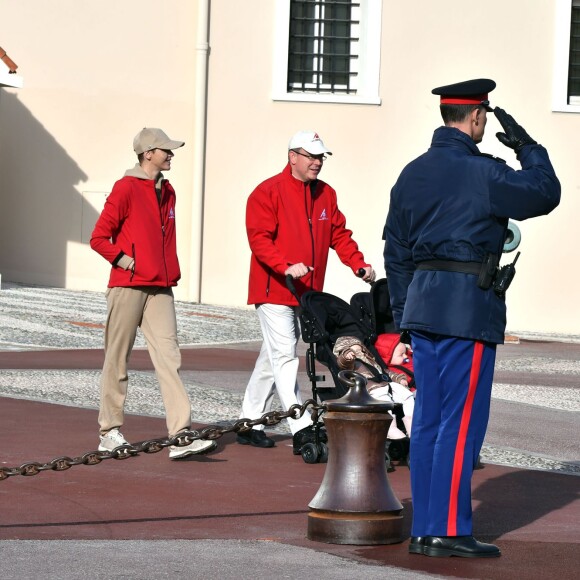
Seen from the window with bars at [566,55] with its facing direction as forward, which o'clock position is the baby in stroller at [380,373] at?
The baby in stroller is roughly at 12 o'clock from the window with bars.

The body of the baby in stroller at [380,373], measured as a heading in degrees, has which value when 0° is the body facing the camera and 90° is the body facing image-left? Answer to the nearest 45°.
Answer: approximately 315°

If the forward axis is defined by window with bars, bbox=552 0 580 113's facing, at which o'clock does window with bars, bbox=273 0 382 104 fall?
window with bars, bbox=273 0 382 104 is roughly at 3 o'clock from window with bars, bbox=552 0 580 113.

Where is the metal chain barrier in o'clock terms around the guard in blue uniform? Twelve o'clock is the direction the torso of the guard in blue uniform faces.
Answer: The metal chain barrier is roughly at 8 o'clock from the guard in blue uniform.

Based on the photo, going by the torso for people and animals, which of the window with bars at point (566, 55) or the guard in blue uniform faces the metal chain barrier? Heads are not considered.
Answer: the window with bars

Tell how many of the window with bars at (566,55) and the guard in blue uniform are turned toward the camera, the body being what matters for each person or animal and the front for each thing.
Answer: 1

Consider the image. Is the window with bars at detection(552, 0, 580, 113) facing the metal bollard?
yes

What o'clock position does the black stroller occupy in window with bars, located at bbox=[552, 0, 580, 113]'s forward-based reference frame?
The black stroller is roughly at 12 o'clock from the window with bars.

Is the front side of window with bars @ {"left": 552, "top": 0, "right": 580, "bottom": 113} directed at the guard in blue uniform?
yes
